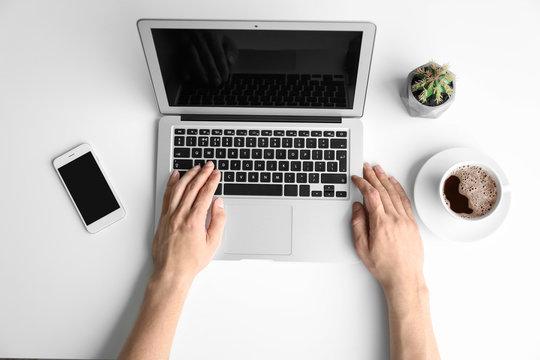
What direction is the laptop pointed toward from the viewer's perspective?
toward the camera

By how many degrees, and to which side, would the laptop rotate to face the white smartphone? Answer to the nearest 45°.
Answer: approximately 90° to its right

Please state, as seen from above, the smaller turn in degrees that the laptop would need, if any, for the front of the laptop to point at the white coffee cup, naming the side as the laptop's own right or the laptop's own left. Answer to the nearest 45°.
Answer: approximately 90° to the laptop's own left

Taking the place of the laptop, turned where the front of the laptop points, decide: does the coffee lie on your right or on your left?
on your left

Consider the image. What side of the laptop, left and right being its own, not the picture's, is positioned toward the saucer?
left

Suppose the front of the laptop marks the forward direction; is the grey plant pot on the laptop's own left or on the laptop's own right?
on the laptop's own left

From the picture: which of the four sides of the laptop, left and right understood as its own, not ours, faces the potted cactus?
left
